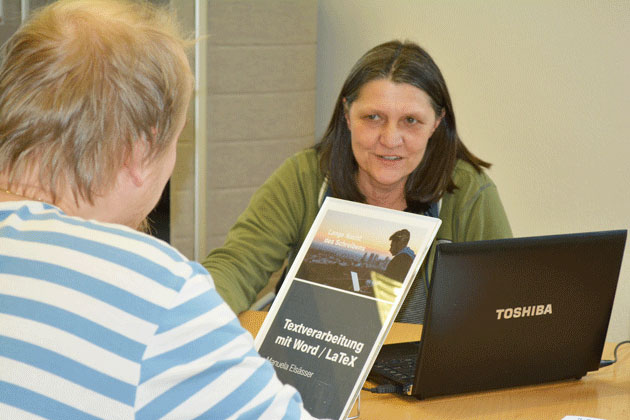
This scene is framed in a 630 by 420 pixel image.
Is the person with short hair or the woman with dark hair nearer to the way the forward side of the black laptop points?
the woman with dark hair

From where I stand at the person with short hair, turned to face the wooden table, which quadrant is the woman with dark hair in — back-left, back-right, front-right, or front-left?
front-left

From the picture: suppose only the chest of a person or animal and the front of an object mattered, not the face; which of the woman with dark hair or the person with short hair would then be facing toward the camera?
the woman with dark hair

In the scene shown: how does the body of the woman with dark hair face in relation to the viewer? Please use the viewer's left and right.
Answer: facing the viewer

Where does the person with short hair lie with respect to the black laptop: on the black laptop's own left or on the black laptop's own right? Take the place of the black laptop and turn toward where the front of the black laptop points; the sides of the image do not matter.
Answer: on the black laptop's own left

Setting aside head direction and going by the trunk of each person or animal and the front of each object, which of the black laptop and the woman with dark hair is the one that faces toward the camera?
the woman with dark hair

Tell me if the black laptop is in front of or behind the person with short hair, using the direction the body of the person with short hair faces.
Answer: in front

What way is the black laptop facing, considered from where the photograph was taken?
facing away from the viewer and to the left of the viewer

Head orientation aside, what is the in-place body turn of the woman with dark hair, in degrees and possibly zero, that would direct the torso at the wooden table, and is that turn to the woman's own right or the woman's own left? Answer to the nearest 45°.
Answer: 0° — they already face it

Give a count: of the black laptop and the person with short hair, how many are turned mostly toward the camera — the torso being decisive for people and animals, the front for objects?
0

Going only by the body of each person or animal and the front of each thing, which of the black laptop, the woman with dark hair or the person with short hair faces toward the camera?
the woman with dark hair

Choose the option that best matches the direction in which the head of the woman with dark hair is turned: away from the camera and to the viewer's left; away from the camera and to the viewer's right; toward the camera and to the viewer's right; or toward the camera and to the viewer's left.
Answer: toward the camera and to the viewer's left

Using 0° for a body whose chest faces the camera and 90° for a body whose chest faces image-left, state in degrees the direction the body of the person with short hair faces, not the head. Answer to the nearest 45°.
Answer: approximately 225°

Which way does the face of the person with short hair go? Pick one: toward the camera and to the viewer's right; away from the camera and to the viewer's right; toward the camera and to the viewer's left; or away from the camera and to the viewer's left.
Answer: away from the camera and to the viewer's right

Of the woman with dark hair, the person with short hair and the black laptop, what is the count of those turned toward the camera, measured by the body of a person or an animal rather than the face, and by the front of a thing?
1

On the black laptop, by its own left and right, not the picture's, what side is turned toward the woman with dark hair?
front

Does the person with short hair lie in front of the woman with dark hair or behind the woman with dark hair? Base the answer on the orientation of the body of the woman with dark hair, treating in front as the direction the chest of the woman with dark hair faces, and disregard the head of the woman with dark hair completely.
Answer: in front
